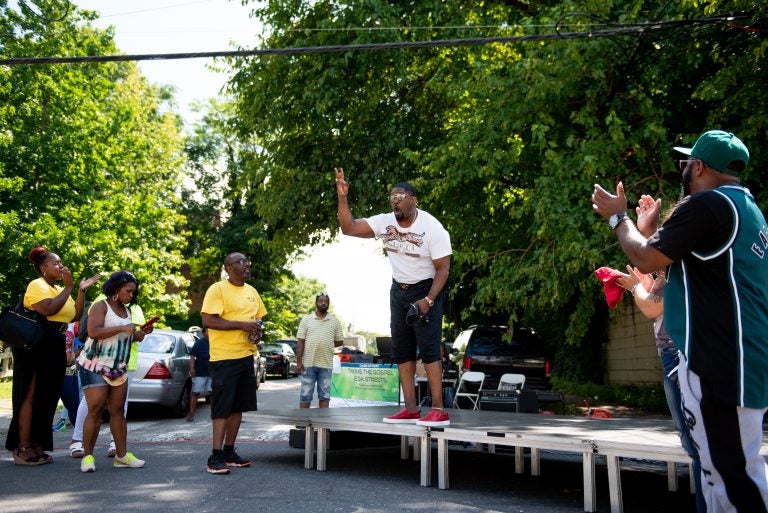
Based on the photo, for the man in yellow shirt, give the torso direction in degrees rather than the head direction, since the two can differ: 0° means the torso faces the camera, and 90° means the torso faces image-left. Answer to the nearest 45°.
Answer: approximately 315°

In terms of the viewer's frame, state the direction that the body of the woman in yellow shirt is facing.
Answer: to the viewer's right

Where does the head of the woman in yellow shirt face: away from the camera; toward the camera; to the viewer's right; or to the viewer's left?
to the viewer's right

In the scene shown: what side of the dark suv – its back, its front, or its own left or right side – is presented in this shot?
back
